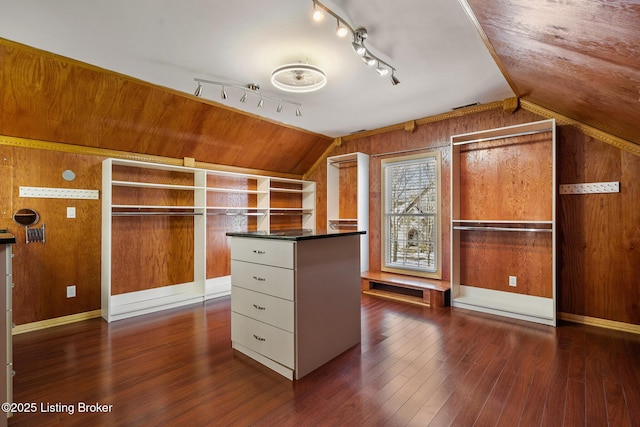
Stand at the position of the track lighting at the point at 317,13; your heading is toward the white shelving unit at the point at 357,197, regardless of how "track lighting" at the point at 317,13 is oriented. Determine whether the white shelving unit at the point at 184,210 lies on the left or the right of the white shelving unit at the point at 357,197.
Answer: left

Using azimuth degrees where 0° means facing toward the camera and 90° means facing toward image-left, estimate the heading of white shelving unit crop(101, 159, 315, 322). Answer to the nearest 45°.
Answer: approximately 315°

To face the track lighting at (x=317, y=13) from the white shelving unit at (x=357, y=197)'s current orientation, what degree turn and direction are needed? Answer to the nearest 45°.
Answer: approximately 45° to its left
